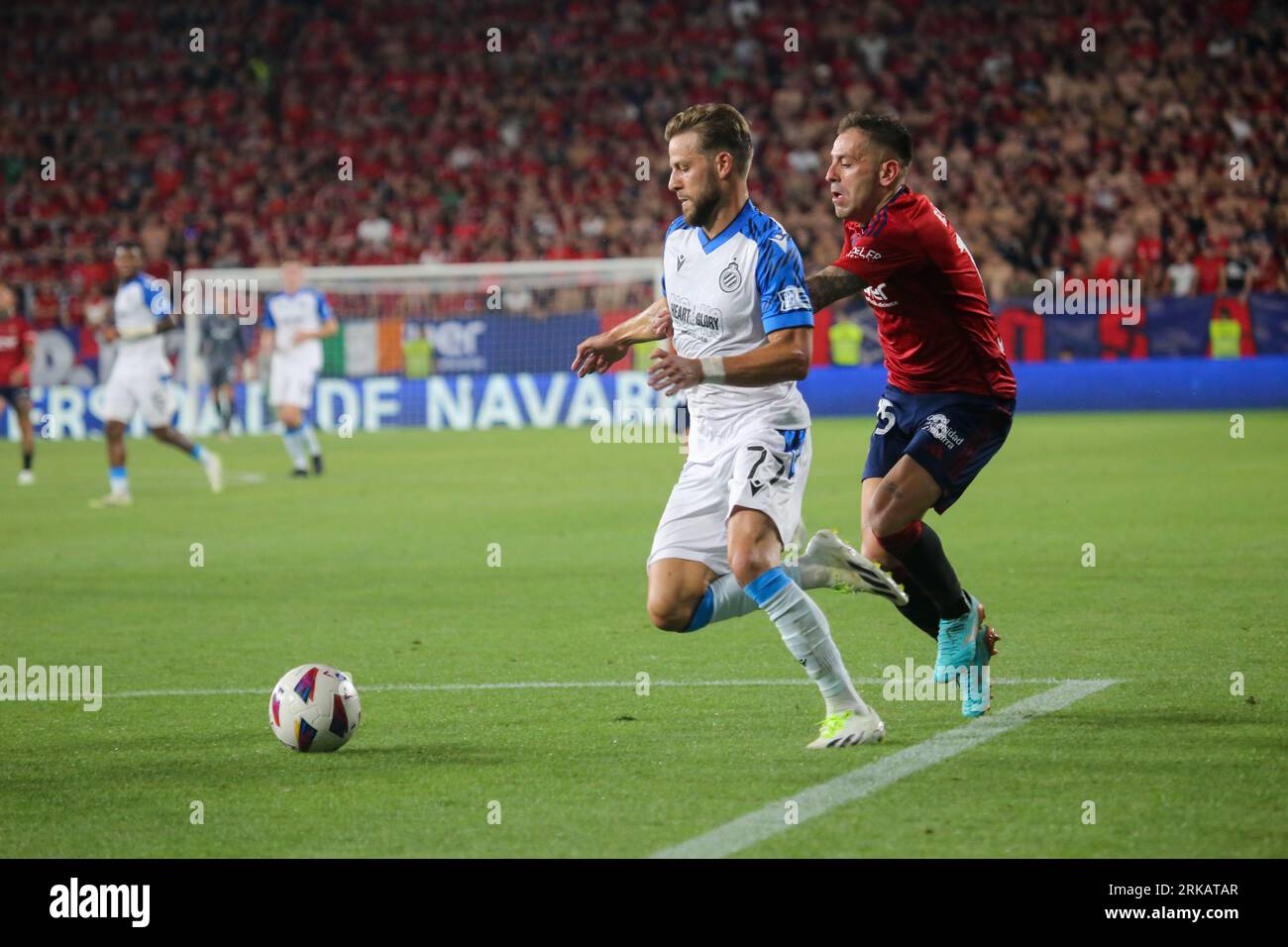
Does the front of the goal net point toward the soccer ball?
yes

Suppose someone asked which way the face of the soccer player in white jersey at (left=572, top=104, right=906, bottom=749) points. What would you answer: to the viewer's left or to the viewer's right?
to the viewer's left

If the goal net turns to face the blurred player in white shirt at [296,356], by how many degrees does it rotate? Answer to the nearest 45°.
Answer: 0° — it already faces them

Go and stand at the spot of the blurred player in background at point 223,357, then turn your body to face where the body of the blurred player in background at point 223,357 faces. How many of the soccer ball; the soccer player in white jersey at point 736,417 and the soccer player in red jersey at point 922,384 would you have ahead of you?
3

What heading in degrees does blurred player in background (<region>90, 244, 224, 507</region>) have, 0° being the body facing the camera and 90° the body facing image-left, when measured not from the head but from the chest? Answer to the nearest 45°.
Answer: approximately 45°

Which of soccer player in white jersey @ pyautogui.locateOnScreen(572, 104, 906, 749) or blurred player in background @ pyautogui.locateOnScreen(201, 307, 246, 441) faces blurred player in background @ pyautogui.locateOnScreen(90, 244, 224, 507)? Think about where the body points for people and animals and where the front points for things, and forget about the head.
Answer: blurred player in background @ pyautogui.locateOnScreen(201, 307, 246, 441)

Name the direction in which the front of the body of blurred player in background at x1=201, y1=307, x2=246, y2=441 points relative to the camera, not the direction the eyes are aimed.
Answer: toward the camera

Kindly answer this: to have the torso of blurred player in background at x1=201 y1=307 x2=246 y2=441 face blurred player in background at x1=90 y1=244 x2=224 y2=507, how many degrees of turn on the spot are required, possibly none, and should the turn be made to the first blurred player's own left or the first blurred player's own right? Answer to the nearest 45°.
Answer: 0° — they already face them

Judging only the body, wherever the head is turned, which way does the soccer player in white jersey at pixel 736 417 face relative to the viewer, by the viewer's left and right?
facing the viewer and to the left of the viewer

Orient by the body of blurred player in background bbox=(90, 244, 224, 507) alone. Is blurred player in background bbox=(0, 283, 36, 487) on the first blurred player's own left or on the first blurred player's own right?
on the first blurred player's own right

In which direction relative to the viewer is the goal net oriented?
toward the camera

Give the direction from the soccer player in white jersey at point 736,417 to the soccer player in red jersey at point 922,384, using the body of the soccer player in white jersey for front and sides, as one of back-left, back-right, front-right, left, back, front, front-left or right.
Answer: back

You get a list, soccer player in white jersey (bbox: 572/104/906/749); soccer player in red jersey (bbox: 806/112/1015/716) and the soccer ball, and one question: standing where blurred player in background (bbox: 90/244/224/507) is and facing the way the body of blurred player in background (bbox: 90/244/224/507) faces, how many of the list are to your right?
0
